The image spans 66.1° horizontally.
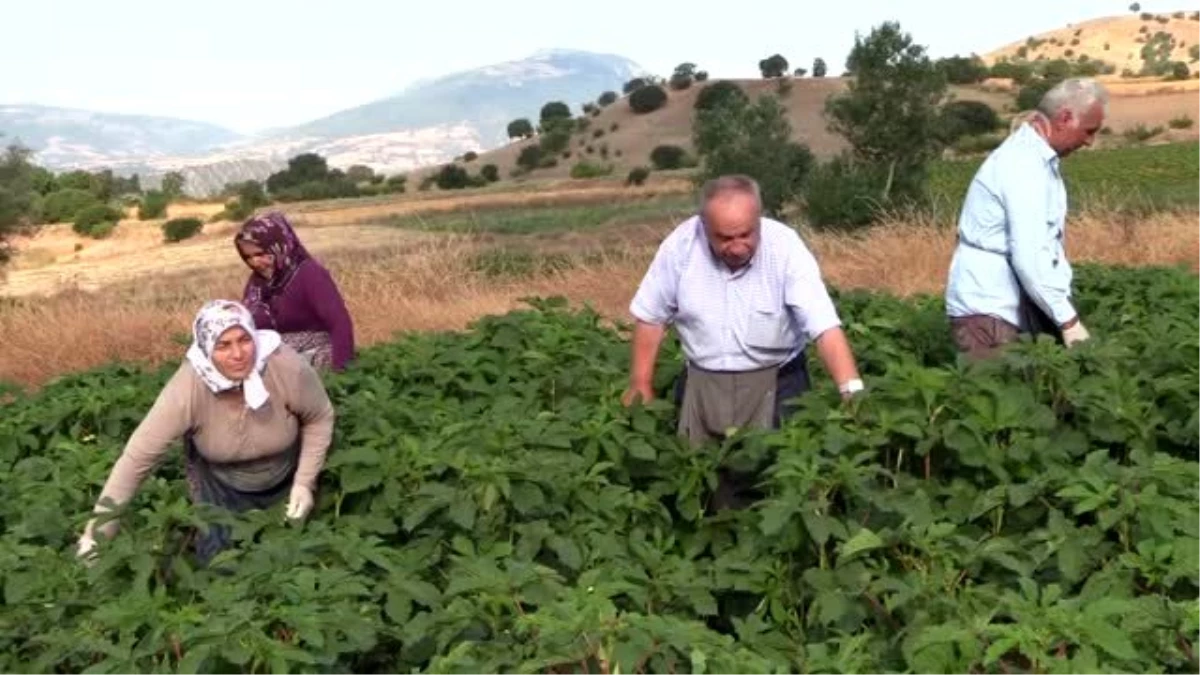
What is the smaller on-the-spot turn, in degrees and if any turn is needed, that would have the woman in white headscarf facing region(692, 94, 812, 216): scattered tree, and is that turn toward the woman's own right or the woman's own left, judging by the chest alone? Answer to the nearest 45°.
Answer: approximately 135° to the woman's own left

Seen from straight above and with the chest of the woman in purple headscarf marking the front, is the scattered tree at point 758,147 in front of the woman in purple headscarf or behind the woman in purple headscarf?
behind

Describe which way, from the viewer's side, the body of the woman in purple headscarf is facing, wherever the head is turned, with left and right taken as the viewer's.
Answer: facing the viewer and to the left of the viewer

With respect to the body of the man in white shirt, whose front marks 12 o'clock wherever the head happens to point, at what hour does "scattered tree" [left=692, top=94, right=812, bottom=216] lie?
The scattered tree is roughly at 6 o'clock from the man in white shirt.

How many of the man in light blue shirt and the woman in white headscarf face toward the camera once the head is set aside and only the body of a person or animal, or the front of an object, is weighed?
1

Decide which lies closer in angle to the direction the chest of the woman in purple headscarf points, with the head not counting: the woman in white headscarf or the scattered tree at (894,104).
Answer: the woman in white headscarf

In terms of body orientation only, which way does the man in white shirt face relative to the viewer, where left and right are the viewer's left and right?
facing the viewer

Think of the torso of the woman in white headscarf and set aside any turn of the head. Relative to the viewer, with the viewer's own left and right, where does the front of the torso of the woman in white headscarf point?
facing the viewer

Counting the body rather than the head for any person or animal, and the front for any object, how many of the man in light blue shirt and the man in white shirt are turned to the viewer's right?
1

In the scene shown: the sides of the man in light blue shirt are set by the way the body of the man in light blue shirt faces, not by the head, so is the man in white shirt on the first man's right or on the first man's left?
on the first man's right

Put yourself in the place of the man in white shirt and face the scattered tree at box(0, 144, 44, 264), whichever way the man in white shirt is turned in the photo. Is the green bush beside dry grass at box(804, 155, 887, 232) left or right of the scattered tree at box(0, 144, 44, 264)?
right

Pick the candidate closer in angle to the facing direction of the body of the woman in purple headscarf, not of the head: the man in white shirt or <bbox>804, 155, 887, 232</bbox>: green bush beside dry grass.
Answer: the man in white shirt

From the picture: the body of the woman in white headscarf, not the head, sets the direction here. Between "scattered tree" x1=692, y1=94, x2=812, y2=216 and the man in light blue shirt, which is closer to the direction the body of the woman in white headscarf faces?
the man in light blue shirt

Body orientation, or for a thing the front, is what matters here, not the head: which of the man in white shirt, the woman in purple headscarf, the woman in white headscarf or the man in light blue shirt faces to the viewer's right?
the man in light blue shirt
